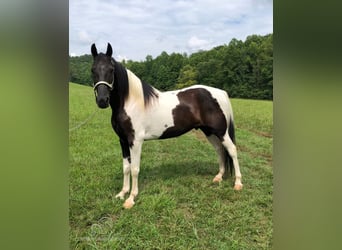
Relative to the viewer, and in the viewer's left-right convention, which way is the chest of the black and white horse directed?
facing the viewer and to the left of the viewer
